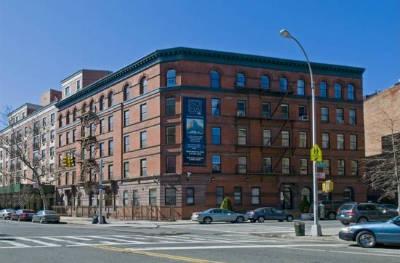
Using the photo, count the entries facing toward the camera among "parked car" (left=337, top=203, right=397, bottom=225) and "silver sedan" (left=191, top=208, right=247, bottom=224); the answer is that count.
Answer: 0

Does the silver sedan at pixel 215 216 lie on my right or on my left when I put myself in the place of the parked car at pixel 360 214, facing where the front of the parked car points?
on my left
